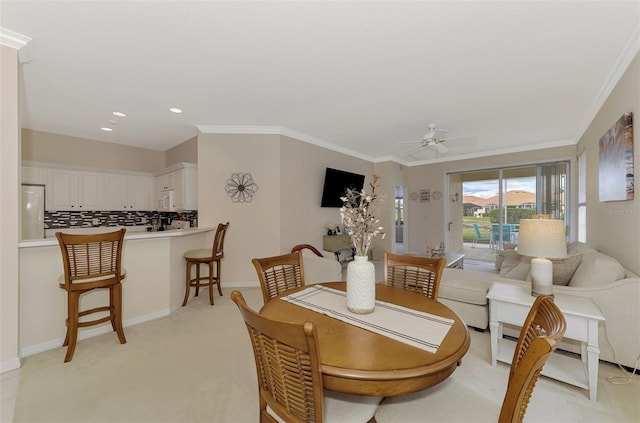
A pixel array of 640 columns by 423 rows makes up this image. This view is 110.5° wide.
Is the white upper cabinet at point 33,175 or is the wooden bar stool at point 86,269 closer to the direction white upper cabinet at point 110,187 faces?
the wooden bar stool

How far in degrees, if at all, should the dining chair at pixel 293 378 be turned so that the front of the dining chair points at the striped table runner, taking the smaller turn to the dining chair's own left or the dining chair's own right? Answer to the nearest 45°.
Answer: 0° — it already faces it

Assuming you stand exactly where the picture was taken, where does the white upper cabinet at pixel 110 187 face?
facing the viewer

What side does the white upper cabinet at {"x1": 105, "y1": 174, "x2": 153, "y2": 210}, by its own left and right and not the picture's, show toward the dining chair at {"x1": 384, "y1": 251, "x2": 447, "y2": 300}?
front

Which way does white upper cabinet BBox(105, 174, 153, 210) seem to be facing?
toward the camera

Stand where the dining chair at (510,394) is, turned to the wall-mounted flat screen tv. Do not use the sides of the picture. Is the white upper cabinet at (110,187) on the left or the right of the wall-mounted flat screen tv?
left

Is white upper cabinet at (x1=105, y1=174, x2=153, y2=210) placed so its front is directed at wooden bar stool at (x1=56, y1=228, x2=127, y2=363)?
yes

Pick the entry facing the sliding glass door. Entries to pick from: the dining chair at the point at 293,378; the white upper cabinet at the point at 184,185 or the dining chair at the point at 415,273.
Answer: the dining chair at the point at 293,378

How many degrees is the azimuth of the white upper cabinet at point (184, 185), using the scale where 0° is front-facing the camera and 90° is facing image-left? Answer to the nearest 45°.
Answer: approximately 45°

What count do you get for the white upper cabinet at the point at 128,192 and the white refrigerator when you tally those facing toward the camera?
2

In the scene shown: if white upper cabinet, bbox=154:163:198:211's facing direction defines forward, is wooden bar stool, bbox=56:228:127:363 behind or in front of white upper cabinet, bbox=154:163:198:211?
in front

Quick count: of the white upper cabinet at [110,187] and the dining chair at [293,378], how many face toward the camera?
1

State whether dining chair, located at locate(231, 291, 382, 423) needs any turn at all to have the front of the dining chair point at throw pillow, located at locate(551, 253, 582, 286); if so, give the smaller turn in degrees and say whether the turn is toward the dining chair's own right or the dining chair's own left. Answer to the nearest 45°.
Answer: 0° — it already faces it

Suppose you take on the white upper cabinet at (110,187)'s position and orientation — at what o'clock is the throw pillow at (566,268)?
The throw pillow is roughly at 11 o'clock from the white upper cabinet.

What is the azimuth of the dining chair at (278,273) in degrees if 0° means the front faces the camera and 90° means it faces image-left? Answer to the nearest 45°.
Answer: approximately 315°

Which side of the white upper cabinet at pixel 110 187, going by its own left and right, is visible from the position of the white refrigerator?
right

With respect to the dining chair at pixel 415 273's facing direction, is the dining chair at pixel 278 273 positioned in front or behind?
in front

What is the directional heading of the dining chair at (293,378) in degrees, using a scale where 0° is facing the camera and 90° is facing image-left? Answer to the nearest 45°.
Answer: approximately 225°
